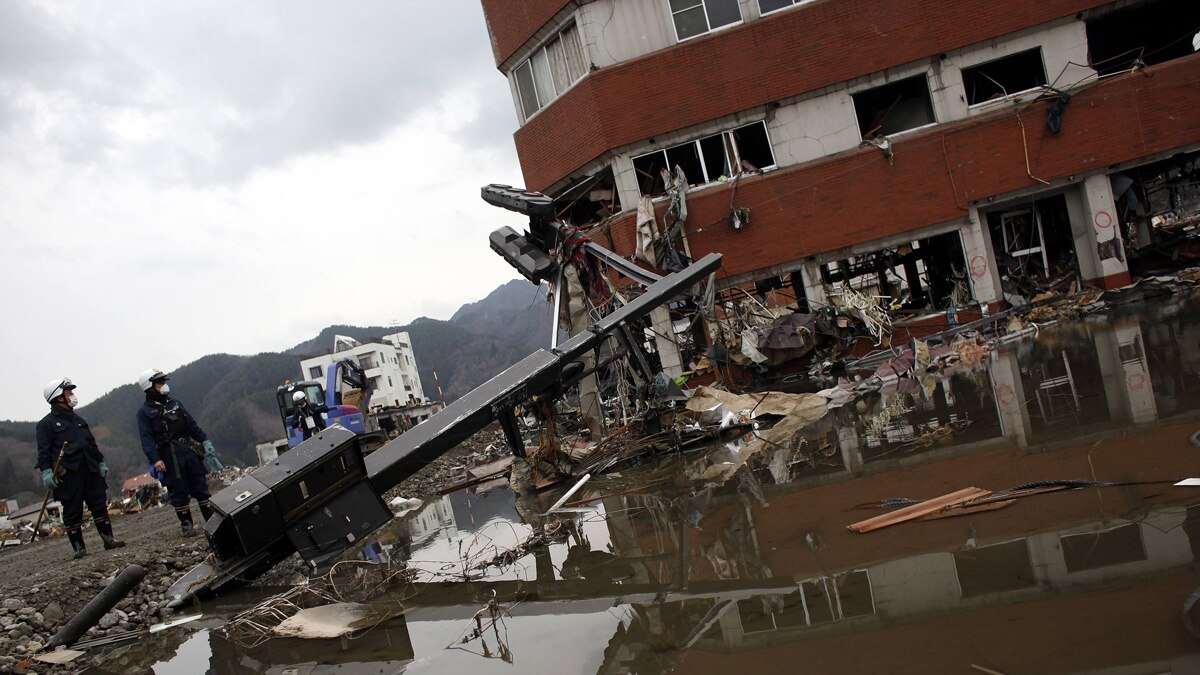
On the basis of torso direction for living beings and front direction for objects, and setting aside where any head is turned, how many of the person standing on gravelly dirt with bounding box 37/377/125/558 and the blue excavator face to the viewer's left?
0

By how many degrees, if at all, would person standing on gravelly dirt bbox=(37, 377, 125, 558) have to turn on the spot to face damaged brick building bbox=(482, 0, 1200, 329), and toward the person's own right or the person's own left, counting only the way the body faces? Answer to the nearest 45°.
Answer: approximately 45° to the person's own left

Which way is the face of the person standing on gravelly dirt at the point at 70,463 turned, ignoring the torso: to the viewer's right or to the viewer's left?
to the viewer's right

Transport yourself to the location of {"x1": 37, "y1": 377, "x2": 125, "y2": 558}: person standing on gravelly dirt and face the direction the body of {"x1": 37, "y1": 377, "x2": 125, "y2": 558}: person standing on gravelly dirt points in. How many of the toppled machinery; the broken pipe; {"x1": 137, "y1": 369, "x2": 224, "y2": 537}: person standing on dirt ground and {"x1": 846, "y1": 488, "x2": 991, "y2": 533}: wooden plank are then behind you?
0

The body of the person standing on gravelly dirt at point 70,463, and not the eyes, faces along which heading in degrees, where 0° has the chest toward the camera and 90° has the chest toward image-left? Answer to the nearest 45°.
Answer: approximately 315°

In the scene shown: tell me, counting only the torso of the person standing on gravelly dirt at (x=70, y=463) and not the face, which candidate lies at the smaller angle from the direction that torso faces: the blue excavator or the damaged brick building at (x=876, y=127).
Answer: the damaged brick building

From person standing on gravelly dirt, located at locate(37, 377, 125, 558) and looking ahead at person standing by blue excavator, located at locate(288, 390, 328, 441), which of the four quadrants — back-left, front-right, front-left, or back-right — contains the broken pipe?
back-right

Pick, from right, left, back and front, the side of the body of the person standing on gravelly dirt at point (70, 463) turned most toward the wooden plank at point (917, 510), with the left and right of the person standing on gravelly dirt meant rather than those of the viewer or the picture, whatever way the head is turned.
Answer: front

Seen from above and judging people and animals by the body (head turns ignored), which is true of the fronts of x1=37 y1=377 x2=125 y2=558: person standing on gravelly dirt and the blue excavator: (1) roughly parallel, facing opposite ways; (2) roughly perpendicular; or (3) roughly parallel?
roughly parallel

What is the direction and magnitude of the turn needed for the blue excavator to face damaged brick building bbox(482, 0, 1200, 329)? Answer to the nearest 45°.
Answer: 0° — it already faces it

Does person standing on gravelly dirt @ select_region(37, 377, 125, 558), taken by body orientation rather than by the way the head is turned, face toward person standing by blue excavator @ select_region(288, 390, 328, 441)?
no

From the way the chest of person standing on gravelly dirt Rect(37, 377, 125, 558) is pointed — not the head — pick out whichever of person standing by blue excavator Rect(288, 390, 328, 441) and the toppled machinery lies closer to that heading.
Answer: the toppled machinery

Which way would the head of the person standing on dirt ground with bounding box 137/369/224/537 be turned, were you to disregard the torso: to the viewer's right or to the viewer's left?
to the viewer's right

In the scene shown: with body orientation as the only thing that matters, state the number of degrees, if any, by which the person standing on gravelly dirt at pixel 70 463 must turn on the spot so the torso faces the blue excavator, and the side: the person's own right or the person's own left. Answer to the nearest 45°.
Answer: approximately 90° to the person's own left
